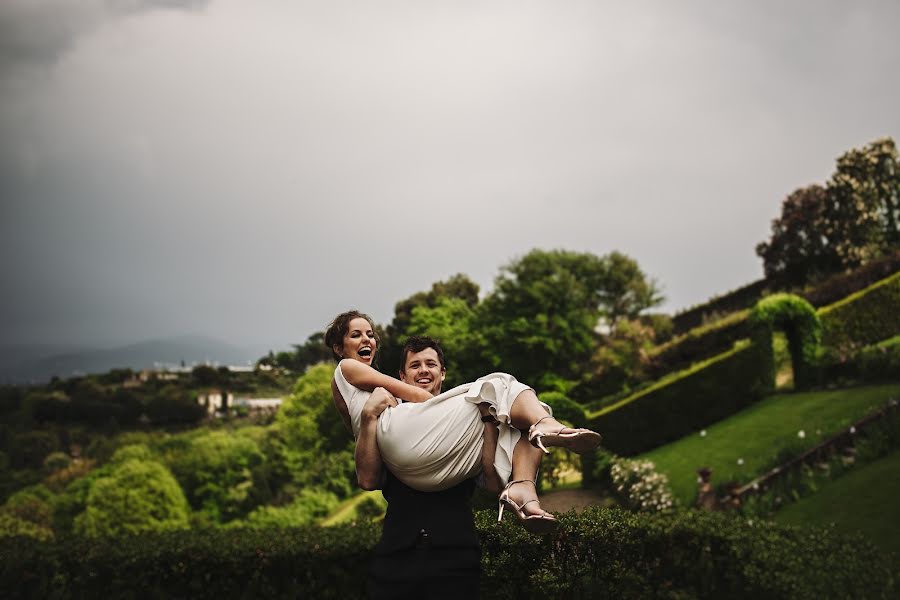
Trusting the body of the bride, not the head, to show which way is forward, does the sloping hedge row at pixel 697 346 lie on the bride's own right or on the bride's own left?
on the bride's own left

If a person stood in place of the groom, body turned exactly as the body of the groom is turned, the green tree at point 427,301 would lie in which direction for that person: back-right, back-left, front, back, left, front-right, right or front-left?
back

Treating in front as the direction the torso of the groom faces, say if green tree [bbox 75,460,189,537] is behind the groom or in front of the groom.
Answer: behind
